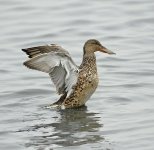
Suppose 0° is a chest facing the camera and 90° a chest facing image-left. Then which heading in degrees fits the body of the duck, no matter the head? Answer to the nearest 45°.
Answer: approximately 270°
